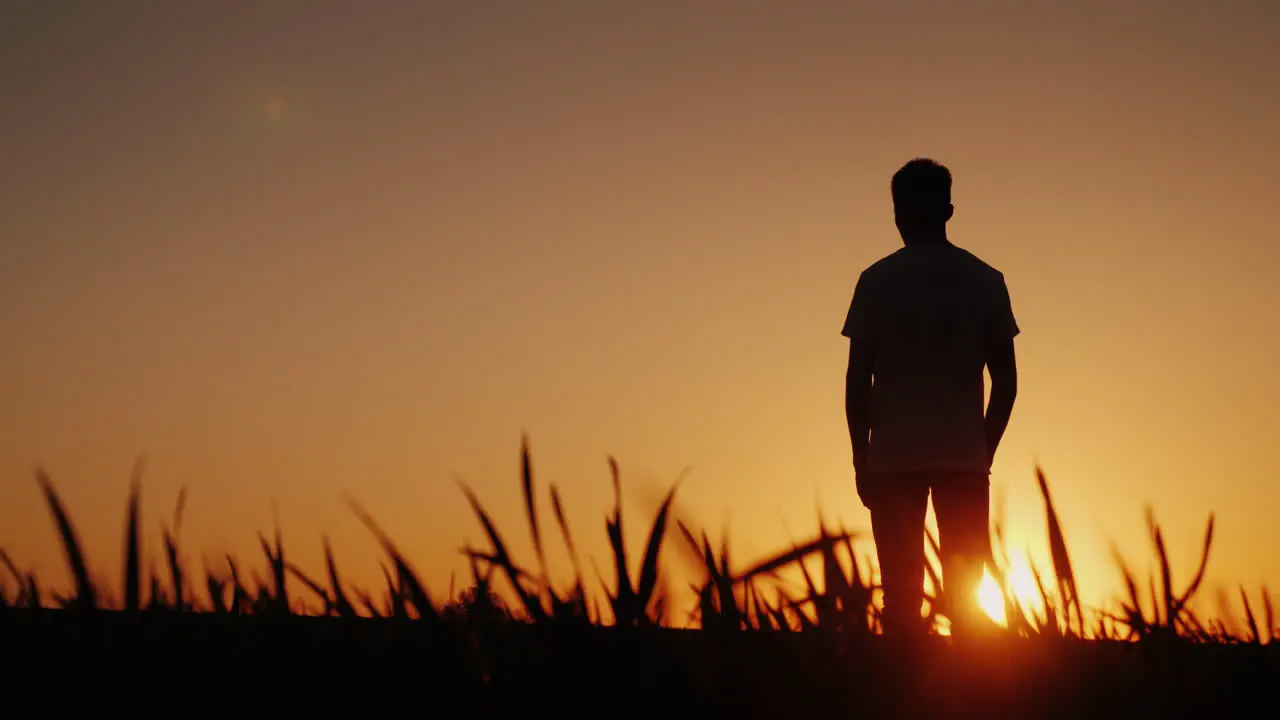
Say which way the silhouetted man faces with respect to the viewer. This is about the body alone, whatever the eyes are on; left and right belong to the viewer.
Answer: facing away from the viewer

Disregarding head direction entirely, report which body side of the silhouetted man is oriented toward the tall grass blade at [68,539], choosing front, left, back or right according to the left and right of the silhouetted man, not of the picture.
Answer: back

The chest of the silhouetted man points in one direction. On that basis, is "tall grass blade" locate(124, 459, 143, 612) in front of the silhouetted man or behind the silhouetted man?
behind
